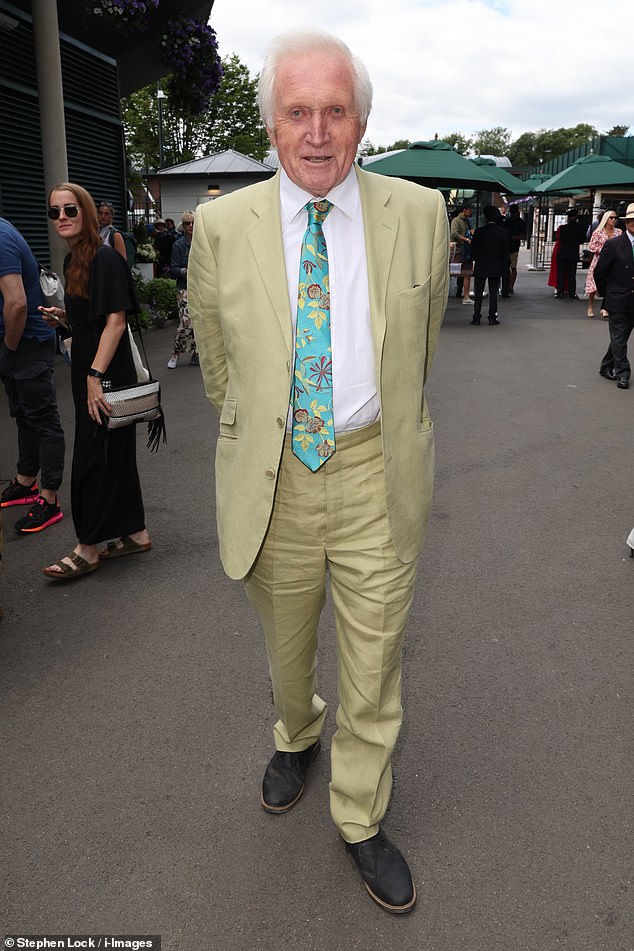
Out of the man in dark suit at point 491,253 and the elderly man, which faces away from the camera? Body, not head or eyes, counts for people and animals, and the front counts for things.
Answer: the man in dark suit

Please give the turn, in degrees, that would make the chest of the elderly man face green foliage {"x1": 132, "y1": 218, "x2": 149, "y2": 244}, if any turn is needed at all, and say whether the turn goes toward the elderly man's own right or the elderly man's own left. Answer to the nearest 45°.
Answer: approximately 180°

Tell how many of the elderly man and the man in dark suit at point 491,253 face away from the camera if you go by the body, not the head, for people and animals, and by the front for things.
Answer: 1

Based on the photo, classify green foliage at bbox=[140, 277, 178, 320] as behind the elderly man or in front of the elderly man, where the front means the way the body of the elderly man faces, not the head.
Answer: behind

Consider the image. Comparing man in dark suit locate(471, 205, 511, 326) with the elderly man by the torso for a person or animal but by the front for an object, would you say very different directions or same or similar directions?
very different directions

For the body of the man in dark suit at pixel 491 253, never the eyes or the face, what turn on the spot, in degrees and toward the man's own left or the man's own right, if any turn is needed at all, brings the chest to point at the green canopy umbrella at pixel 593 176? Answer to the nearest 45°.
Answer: approximately 45° to the man's own right

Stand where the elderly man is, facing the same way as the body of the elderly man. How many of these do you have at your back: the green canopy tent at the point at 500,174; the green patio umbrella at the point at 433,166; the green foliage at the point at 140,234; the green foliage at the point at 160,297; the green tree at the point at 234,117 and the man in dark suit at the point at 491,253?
6

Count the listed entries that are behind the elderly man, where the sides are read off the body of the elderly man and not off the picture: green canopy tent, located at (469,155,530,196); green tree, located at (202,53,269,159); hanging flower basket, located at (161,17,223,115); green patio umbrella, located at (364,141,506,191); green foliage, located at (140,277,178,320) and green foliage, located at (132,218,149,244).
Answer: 6

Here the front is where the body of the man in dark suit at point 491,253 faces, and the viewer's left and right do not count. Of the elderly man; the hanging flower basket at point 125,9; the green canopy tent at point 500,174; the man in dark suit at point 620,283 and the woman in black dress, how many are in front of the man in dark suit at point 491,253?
1

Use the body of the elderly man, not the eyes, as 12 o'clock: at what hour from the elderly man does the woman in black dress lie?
The woman in black dress is roughly at 5 o'clock from the elderly man.

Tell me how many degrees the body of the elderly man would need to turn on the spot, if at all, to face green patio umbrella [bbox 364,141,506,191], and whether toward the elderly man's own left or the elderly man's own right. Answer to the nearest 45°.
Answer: approximately 180°

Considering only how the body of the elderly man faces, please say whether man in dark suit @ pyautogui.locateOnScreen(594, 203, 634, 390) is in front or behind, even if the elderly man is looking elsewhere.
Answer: behind

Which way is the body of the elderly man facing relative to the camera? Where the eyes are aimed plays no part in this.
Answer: toward the camera
